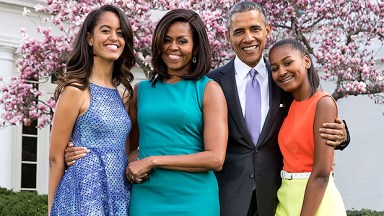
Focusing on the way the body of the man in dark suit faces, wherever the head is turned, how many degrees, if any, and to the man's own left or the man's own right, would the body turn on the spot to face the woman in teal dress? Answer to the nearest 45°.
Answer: approximately 45° to the man's own right

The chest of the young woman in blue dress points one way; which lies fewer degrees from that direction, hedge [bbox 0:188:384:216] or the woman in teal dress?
the woman in teal dress

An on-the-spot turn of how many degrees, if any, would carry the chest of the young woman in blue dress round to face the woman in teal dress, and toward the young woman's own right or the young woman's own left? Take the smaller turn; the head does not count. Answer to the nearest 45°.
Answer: approximately 45° to the young woman's own left

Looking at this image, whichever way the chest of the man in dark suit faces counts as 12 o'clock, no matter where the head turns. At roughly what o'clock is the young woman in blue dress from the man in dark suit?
The young woman in blue dress is roughly at 2 o'clock from the man in dark suit.

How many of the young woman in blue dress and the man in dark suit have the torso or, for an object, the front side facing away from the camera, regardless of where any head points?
0

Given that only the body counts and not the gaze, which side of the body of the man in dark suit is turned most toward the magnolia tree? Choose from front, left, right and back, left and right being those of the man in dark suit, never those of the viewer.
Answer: back

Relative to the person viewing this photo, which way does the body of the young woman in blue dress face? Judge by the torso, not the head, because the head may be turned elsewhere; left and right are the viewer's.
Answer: facing the viewer and to the right of the viewer

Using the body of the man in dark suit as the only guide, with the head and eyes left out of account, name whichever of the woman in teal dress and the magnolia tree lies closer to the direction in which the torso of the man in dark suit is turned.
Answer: the woman in teal dress
